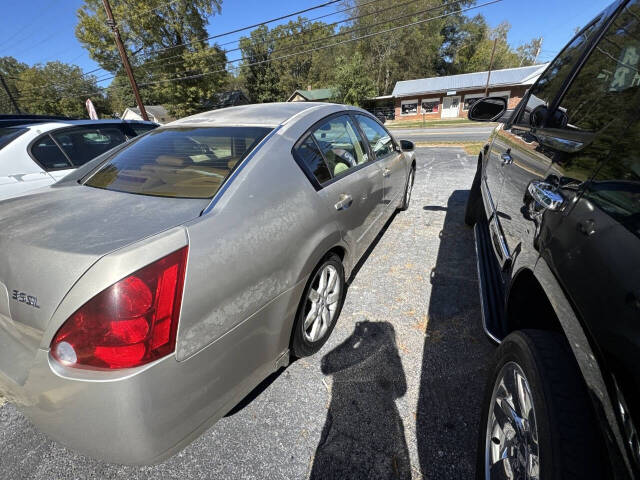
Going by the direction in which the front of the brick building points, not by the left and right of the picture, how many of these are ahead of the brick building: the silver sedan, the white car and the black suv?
3

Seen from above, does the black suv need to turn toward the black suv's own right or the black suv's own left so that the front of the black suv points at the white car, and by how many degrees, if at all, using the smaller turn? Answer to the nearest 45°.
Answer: approximately 45° to the black suv's own left

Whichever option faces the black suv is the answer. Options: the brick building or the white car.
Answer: the brick building

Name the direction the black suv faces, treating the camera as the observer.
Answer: facing away from the viewer and to the left of the viewer

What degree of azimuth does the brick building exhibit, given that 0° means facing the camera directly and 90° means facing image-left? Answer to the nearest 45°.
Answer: approximately 0°

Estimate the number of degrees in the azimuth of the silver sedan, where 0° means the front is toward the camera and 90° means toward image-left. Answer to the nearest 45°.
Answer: approximately 225°

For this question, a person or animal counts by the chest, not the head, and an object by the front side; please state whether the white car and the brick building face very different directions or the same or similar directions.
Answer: very different directions

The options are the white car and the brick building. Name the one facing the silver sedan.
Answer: the brick building

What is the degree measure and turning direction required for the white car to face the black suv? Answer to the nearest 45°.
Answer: approximately 135° to its right

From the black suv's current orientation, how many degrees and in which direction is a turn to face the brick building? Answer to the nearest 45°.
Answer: approximately 45° to its right
